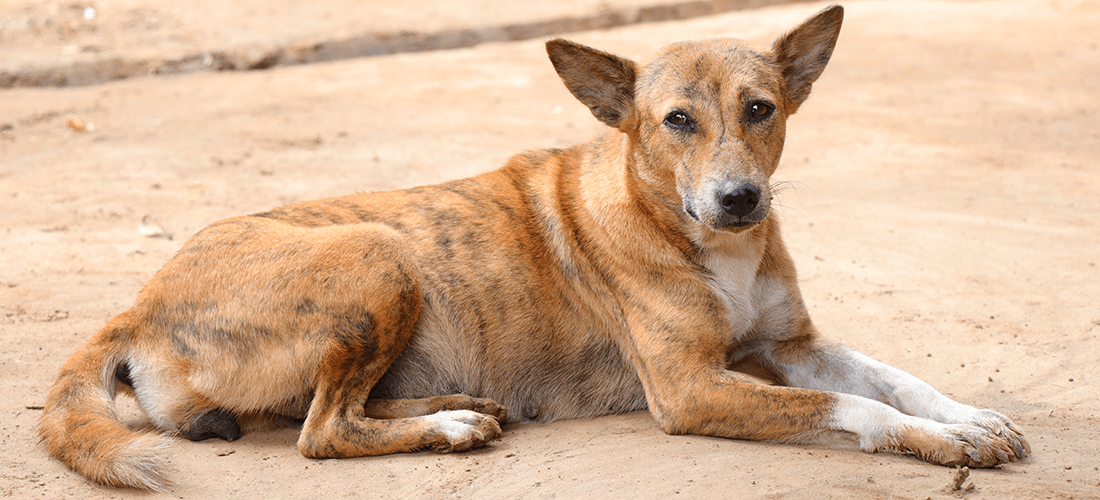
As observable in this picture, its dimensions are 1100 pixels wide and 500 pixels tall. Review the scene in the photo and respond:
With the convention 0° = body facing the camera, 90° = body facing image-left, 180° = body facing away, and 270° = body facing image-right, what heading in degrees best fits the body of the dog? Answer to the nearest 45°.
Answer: approximately 270°
